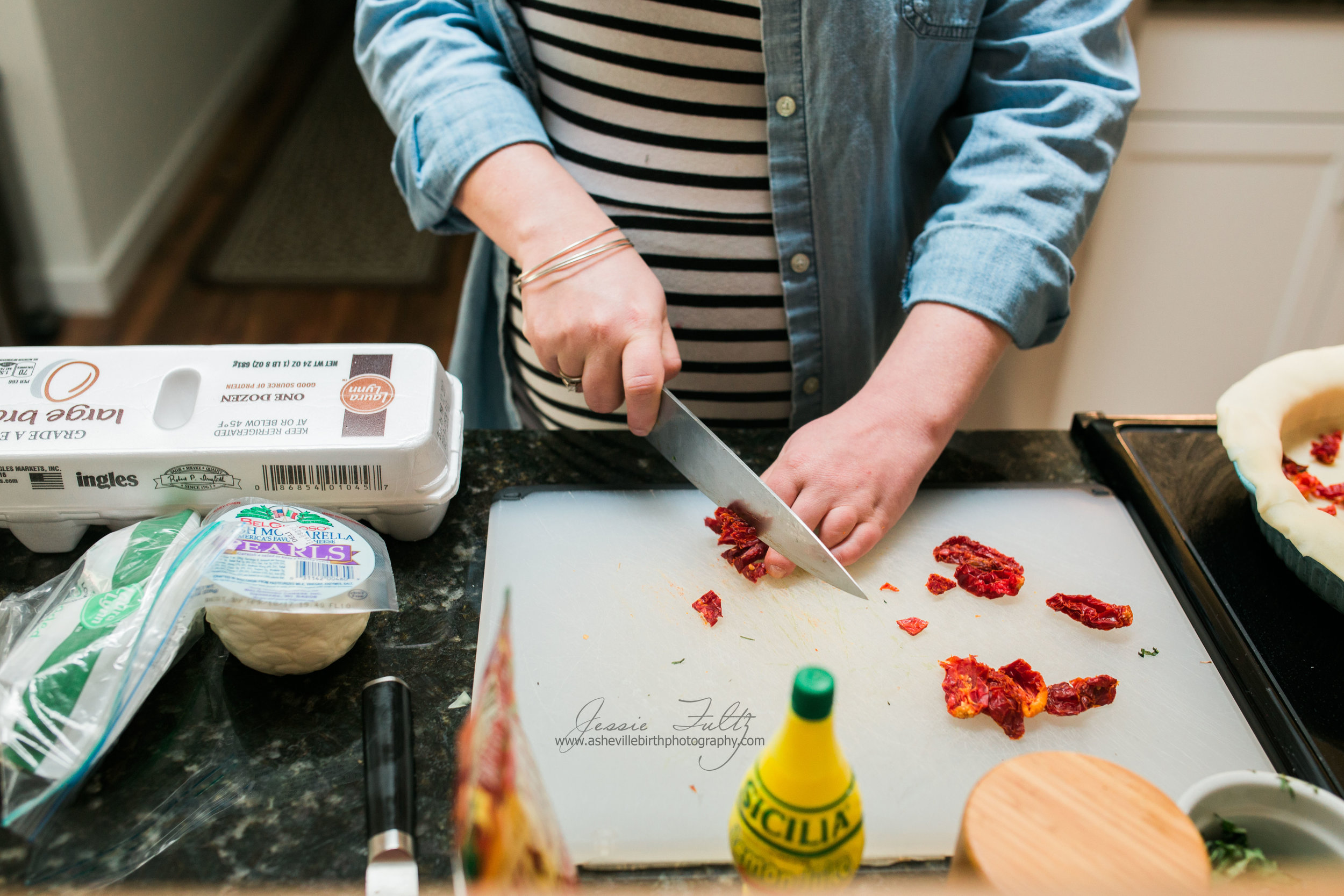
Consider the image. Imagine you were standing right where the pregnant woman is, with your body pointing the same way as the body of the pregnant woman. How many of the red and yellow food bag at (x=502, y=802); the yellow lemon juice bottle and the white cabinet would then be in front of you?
2

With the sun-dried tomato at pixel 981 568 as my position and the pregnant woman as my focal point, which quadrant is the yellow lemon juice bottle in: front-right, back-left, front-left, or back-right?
back-left

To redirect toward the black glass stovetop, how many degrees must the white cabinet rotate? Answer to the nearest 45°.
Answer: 0° — it already faces it

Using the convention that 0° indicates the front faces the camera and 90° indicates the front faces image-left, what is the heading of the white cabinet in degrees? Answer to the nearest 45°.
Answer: approximately 0°

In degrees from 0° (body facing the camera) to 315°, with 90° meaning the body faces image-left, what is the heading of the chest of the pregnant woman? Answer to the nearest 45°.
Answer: approximately 0°

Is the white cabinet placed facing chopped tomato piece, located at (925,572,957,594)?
yes

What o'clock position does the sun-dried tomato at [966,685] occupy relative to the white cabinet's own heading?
The sun-dried tomato is roughly at 12 o'clock from the white cabinet.

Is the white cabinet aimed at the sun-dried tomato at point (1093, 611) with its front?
yes

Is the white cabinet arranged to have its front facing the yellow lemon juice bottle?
yes
